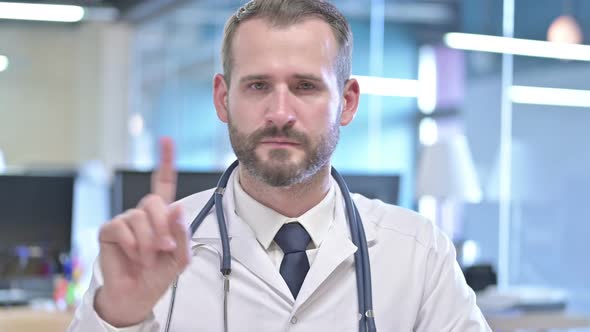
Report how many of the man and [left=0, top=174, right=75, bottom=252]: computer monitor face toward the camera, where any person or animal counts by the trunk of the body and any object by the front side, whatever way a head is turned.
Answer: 2

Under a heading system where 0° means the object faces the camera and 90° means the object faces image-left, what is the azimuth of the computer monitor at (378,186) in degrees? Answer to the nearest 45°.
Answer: approximately 0°

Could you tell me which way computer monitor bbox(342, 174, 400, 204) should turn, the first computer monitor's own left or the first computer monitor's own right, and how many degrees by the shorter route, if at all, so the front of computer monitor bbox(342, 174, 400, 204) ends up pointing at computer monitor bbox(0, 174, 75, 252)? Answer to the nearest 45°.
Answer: approximately 135° to the first computer monitor's own right

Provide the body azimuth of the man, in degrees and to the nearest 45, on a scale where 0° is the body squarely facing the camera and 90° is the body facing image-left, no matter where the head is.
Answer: approximately 0°

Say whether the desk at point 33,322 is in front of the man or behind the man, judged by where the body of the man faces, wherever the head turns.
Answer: behind
